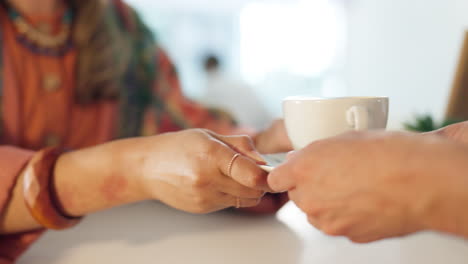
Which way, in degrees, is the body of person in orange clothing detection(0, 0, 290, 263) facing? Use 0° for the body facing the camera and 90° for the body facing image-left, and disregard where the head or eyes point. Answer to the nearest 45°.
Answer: approximately 315°
